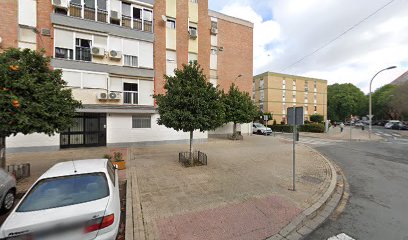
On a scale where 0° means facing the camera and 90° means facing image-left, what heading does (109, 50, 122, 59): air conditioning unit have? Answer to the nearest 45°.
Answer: approximately 0°

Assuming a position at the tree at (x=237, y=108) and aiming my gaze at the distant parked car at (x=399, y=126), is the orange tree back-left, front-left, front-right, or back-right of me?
back-right

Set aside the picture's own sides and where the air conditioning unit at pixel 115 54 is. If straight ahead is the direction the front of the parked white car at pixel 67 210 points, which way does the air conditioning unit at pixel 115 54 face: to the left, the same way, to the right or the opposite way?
the opposite way

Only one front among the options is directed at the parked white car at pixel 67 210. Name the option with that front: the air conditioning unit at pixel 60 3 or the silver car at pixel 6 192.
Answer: the air conditioning unit

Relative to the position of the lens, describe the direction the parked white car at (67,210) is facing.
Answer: facing away from the viewer

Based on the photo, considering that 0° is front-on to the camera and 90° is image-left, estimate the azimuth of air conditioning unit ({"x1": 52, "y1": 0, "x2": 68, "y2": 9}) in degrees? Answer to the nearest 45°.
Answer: approximately 0°

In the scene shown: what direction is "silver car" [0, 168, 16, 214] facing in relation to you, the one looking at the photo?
facing away from the viewer and to the right of the viewer

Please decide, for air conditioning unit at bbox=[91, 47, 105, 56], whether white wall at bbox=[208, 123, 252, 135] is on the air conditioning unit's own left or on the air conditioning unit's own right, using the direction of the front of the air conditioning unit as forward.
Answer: on the air conditioning unit's own left

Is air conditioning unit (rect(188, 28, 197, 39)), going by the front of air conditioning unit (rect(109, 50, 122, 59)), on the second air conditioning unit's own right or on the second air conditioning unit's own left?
on the second air conditioning unit's own left
